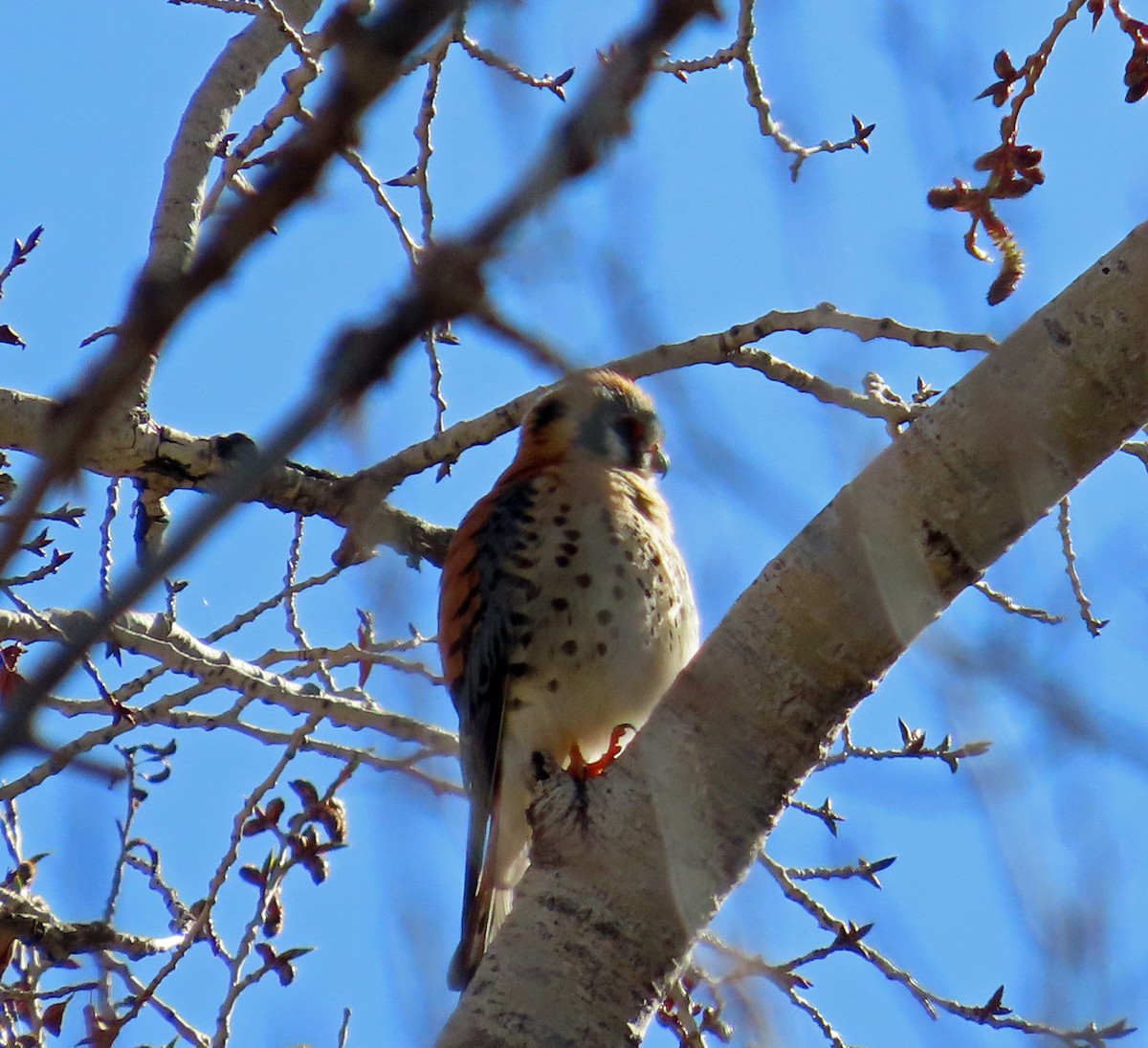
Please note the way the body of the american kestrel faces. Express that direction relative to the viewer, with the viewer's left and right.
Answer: facing the viewer and to the right of the viewer
